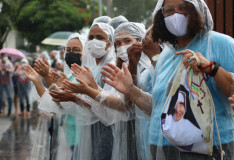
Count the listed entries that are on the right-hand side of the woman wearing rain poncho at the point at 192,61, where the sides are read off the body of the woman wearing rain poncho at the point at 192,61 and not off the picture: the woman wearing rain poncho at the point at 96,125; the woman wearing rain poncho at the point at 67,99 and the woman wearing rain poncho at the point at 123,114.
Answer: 3

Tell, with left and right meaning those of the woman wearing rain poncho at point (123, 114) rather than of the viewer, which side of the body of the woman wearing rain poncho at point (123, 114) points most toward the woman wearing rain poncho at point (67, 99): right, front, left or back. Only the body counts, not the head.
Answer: right

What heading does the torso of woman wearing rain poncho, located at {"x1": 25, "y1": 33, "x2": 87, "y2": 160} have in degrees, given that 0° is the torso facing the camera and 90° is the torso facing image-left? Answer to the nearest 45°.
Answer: approximately 45°

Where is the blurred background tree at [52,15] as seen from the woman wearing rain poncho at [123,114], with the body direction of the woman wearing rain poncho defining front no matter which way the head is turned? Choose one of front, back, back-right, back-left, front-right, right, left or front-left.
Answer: back-right

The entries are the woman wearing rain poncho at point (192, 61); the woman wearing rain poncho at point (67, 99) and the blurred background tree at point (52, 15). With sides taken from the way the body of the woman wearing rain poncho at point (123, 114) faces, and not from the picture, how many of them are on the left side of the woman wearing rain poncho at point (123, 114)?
1

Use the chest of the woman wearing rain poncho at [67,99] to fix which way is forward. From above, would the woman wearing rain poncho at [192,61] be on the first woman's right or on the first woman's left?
on the first woman's left

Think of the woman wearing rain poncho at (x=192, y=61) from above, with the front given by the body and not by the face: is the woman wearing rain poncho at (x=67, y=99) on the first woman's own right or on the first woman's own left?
on the first woman's own right

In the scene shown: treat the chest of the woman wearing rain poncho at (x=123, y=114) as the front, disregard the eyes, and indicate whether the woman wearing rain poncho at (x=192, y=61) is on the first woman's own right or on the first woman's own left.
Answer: on the first woman's own left
